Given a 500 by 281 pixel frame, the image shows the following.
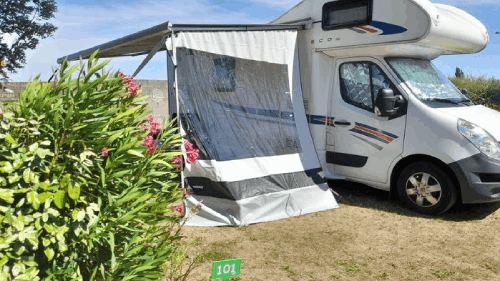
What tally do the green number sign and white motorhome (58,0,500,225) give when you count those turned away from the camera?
0

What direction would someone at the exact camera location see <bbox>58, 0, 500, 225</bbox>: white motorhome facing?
facing the viewer and to the right of the viewer

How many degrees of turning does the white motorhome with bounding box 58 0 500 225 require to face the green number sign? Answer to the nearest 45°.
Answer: approximately 45° to its right

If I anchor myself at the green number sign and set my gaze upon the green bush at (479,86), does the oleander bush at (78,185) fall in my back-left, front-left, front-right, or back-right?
back-left

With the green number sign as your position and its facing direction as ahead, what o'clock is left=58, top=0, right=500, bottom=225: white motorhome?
The white motorhome is roughly at 7 o'clock from the green number sign.

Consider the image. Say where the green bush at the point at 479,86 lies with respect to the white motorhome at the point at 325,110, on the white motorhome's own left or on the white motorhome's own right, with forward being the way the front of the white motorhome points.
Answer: on the white motorhome's own left

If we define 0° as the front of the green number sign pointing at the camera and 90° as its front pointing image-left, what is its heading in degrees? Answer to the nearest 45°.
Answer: approximately 0°

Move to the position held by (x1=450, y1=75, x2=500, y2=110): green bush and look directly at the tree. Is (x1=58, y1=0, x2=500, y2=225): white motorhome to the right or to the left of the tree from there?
left

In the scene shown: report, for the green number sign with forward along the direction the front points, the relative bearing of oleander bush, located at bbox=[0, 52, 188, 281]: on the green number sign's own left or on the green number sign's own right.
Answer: on the green number sign's own right

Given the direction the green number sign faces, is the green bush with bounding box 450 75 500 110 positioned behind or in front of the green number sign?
behind
